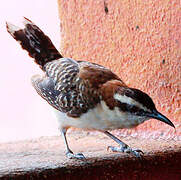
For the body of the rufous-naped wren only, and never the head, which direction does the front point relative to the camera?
to the viewer's right
